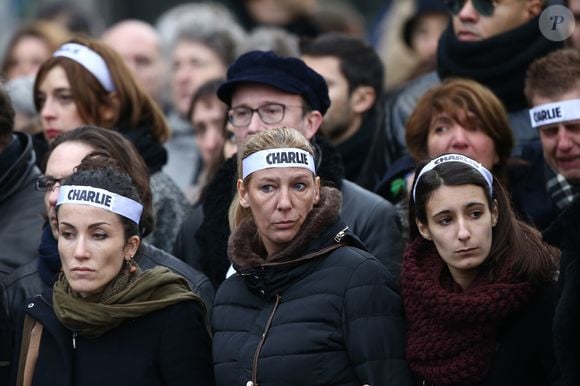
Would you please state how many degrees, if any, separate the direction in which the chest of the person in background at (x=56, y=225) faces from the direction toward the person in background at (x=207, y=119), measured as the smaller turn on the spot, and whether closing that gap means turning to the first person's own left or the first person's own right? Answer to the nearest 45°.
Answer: approximately 180°

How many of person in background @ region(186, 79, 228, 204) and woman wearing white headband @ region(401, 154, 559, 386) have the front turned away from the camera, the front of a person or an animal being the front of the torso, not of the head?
0

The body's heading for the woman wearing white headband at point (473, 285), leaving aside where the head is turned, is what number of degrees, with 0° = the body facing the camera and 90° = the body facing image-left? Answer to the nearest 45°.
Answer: approximately 45°

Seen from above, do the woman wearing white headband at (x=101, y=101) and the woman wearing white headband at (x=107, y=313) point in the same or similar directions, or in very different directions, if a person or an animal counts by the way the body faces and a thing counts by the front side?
same or similar directions

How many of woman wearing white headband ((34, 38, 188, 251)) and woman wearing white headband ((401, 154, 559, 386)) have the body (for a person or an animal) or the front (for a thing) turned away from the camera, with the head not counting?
0

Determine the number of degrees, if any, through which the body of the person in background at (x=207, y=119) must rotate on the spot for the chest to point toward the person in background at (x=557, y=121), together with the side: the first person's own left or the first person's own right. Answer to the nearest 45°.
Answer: approximately 45° to the first person's own left

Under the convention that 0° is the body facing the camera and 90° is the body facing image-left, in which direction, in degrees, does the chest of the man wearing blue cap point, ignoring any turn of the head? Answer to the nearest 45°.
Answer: approximately 45°

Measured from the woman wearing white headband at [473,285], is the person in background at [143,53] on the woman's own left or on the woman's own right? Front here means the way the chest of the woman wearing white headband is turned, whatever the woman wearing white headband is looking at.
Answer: on the woman's own right

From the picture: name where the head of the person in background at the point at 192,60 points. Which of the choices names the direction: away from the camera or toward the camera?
toward the camera

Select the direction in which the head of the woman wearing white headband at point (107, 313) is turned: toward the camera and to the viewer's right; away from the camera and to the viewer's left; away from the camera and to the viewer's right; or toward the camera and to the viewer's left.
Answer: toward the camera and to the viewer's left

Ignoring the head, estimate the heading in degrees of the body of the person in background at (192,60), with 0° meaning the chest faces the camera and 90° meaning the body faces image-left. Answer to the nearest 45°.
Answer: approximately 45°

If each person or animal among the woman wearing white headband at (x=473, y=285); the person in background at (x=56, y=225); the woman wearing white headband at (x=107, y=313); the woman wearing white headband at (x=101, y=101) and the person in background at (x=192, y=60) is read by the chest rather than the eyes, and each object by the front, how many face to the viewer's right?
0

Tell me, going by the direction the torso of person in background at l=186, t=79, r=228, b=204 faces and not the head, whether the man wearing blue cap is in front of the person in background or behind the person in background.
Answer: in front

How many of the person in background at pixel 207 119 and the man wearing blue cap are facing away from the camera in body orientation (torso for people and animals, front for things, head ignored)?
0

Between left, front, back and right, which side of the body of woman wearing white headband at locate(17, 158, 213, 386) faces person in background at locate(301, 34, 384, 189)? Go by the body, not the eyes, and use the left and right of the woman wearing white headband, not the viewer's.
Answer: back

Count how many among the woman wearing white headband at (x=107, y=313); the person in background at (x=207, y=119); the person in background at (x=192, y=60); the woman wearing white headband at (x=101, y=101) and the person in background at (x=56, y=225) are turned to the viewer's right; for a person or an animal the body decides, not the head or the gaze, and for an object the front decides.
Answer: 0

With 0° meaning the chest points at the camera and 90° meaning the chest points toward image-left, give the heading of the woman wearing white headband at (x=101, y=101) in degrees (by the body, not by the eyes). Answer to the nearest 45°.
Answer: approximately 45°
